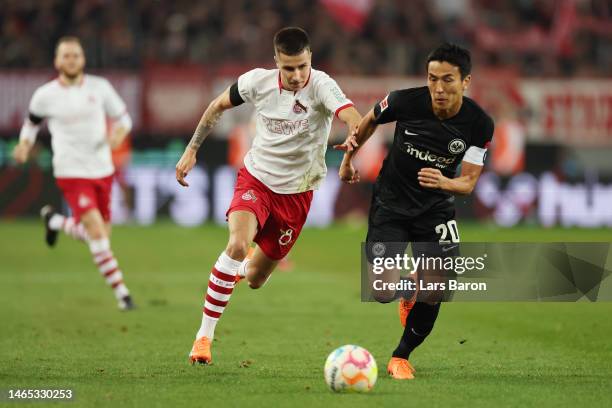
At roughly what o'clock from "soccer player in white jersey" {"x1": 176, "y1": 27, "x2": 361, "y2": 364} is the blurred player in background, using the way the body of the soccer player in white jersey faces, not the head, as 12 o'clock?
The blurred player in background is roughly at 5 o'clock from the soccer player in white jersey.

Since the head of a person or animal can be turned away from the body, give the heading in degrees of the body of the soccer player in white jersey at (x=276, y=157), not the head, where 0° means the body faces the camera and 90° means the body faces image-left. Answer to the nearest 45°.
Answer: approximately 0°

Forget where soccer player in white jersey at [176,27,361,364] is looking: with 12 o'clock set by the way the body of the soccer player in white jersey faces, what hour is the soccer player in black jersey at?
The soccer player in black jersey is roughly at 10 o'clock from the soccer player in white jersey.

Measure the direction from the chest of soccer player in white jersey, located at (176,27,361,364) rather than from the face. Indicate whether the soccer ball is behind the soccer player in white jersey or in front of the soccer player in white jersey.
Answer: in front

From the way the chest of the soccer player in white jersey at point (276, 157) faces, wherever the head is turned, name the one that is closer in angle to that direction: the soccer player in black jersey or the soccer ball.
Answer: the soccer ball
